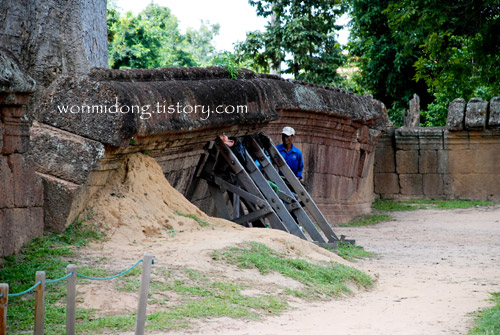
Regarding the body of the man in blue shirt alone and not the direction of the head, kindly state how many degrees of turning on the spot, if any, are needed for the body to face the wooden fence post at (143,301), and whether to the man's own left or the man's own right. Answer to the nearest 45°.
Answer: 0° — they already face it

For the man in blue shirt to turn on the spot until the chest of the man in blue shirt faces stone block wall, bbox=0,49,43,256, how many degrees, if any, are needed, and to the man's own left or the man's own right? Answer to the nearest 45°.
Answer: approximately 45° to the man's own right

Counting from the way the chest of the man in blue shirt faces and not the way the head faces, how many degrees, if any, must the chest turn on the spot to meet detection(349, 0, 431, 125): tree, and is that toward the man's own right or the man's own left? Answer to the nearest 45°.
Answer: approximately 180°

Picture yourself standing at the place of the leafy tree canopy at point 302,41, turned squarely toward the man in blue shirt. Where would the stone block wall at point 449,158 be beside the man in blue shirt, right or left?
left

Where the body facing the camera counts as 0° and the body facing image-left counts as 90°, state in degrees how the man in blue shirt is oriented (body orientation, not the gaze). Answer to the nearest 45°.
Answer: approximately 0°

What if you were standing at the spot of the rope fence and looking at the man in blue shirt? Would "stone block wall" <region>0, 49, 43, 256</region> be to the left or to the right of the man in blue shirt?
left

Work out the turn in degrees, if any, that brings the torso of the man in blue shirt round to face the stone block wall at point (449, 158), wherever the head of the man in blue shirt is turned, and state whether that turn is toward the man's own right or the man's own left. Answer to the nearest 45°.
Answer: approximately 135° to the man's own left

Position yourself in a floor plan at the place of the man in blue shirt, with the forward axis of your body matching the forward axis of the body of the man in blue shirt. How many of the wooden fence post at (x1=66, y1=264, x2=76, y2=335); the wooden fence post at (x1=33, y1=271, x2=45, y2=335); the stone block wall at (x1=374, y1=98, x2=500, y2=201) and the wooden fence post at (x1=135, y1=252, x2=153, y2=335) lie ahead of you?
3

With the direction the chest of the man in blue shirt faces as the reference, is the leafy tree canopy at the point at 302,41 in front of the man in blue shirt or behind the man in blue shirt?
behind

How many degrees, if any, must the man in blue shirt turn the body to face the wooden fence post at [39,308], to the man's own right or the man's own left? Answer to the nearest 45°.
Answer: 0° — they already face it
